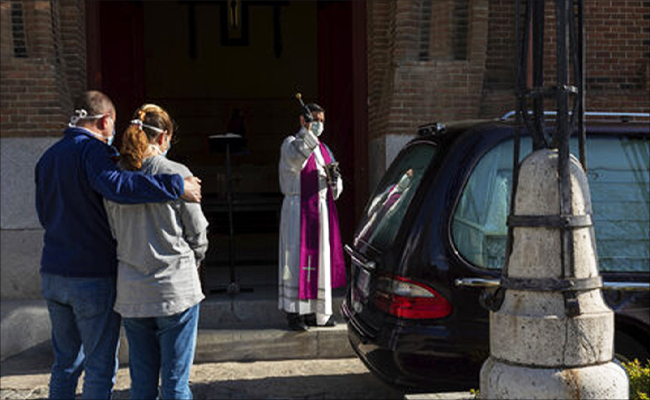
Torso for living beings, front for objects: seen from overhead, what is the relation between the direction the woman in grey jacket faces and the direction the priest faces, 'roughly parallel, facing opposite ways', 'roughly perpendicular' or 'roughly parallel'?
roughly perpendicular

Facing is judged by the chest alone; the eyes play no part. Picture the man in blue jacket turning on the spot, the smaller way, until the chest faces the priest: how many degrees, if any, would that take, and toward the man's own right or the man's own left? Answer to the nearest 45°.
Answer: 0° — they already face them

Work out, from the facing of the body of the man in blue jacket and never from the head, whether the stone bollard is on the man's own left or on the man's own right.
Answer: on the man's own right

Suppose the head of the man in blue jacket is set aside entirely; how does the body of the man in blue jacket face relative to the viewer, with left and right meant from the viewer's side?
facing away from the viewer and to the right of the viewer

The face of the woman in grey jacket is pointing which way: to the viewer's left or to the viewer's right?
to the viewer's right

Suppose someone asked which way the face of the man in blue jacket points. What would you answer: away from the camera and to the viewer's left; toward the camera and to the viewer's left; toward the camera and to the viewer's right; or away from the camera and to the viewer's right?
away from the camera and to the viewer's right

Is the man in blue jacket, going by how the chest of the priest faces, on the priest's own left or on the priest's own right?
on the priest's own right

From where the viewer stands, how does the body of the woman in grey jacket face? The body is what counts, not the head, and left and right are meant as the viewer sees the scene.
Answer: facing away from the viewer and to the right of the viewer
